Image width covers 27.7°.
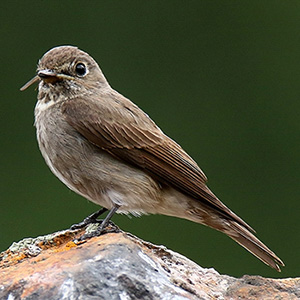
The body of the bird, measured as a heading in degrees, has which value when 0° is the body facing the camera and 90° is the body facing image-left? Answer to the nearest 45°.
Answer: approximately 90°
